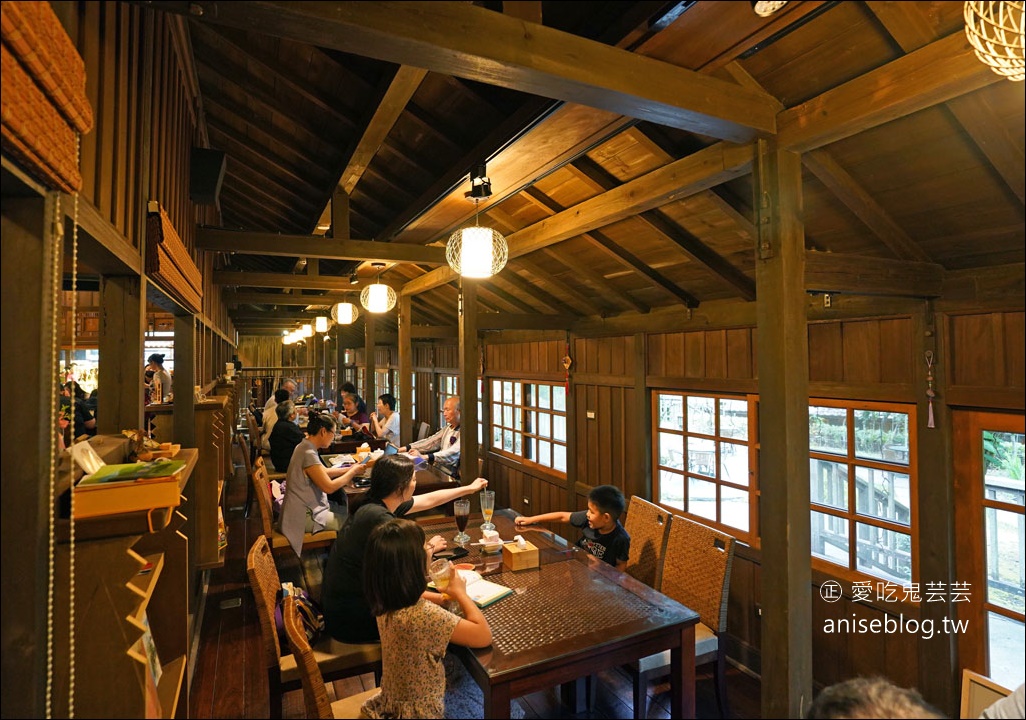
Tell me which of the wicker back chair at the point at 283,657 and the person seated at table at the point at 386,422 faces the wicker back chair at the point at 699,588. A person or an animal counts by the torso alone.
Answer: the wicker back chair at the point at 283,657

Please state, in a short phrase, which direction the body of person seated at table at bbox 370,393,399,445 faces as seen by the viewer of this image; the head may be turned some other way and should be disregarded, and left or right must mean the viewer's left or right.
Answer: facing to the left of the viewer

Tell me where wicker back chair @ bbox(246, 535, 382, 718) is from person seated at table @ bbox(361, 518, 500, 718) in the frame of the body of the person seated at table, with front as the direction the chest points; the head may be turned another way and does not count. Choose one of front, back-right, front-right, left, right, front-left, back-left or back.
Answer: left

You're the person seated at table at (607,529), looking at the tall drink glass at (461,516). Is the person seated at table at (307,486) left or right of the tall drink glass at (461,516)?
right

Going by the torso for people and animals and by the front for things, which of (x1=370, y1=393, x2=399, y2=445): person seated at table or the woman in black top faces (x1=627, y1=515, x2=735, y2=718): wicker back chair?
the woman in black top

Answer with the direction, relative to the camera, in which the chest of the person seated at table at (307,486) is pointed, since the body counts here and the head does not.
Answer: to the viewer's right

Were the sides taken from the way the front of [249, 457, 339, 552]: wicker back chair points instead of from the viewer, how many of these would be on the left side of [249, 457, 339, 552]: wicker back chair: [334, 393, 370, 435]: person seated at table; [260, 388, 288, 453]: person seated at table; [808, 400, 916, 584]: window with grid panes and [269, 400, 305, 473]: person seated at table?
3

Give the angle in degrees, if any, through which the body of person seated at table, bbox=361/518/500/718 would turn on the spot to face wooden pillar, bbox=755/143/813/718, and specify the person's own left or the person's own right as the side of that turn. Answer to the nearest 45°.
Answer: approximately 45° to the person's own right

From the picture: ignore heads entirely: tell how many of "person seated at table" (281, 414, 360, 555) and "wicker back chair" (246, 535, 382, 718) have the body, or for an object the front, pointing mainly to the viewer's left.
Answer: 0

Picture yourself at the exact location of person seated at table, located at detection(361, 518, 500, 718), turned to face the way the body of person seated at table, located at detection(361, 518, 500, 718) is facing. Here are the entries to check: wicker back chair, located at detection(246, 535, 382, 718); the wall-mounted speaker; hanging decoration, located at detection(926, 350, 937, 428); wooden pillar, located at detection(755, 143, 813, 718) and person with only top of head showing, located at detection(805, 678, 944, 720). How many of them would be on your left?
2

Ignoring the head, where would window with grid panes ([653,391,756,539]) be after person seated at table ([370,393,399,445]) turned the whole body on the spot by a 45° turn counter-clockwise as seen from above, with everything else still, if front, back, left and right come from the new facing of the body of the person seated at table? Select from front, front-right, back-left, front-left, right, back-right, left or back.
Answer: left

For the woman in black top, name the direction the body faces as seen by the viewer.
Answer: to the viewer's right

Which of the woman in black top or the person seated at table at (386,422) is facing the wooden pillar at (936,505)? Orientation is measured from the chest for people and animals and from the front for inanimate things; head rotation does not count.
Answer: the woman in black top

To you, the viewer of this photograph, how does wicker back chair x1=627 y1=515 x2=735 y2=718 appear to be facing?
facing the viewer and to the left of the viewer

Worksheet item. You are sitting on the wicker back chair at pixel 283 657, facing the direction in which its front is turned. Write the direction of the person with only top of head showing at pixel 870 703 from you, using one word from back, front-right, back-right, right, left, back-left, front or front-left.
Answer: front-right

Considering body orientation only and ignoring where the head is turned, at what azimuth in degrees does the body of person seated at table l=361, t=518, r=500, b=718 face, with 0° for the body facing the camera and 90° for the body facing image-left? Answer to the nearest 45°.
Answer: approximately 225°

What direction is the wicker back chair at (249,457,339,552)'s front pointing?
to the viewer's right

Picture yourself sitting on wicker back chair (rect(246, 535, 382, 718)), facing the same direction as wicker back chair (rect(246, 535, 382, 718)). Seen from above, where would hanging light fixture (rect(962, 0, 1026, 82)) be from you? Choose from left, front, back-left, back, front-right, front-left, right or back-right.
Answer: front-right
